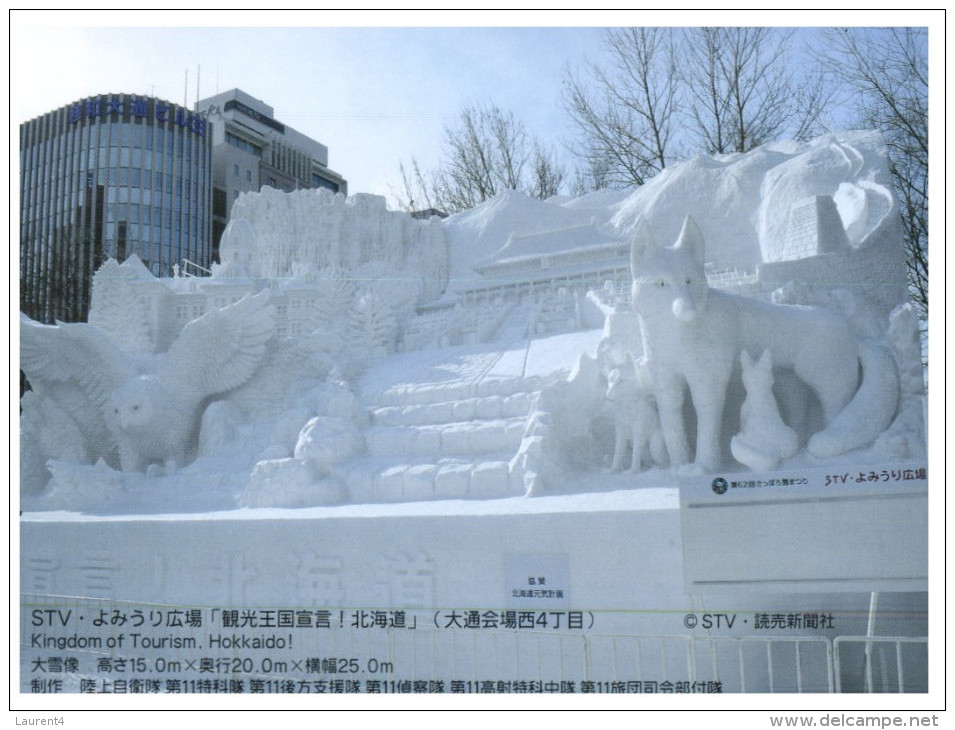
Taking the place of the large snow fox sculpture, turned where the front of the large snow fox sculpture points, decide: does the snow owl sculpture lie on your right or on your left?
on your right

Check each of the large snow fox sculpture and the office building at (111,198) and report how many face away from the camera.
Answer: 0

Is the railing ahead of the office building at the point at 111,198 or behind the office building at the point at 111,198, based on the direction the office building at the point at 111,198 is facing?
ahead

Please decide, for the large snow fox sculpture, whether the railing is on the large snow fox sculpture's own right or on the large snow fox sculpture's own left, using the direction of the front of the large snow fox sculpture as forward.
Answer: on the large snow fox sculpture's own left

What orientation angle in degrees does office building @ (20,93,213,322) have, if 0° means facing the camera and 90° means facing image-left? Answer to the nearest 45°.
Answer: approximately 0°
